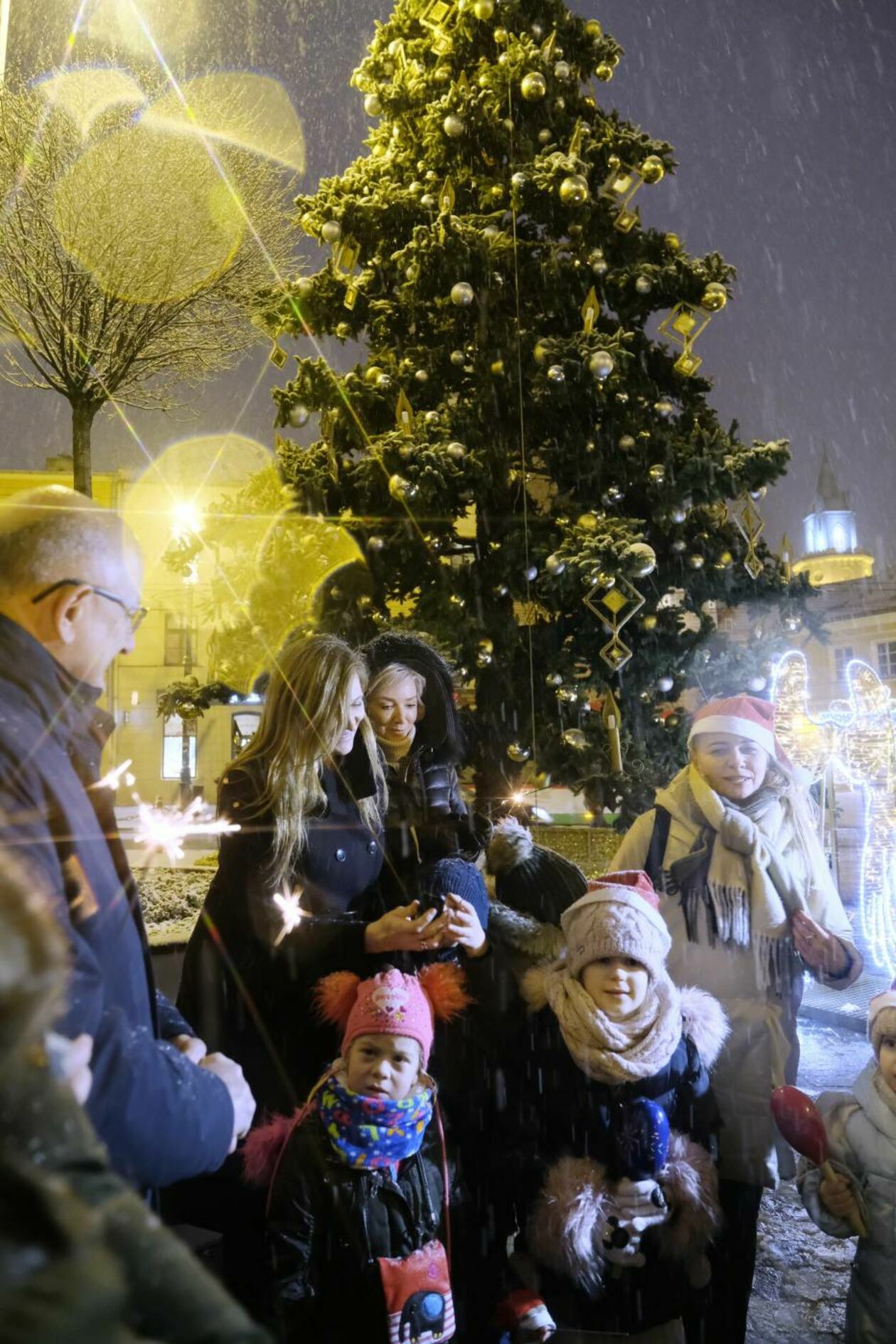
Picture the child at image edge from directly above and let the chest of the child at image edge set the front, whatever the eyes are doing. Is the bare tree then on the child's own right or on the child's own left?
on the child's own right

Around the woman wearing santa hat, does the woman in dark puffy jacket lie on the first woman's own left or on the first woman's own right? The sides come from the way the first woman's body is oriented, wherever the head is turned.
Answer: on the first woman's own right

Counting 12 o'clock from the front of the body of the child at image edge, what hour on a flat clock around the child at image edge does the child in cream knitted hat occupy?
The child in cream knitted hat is roughly at 2 o'clock from the child at image edge.

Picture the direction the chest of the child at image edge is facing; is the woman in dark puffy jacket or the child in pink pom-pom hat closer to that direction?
the child in pink pom-pom hat

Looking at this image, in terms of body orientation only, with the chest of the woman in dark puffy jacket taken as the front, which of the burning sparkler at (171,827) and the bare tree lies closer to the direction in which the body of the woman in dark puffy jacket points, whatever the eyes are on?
the burning sparkler

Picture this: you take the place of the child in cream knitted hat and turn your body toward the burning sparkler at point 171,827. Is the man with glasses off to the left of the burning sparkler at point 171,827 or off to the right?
left

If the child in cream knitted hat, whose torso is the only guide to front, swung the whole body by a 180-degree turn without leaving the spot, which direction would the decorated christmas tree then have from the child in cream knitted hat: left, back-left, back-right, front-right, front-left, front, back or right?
front
